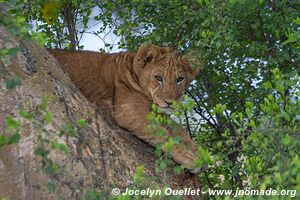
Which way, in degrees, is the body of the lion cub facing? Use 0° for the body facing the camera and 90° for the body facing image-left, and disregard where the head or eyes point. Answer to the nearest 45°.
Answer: approximately 315°
